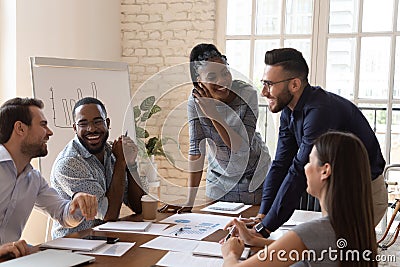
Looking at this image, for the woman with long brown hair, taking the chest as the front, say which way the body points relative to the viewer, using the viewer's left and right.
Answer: facing away from the viewer and to the left of the viewer

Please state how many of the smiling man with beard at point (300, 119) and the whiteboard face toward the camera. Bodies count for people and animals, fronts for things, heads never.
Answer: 1

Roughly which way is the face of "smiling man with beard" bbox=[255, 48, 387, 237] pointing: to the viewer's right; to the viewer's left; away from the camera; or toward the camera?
to the viewer's left

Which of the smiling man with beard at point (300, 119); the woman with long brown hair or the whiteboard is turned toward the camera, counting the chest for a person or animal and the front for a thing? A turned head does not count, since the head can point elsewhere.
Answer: the whiteboard

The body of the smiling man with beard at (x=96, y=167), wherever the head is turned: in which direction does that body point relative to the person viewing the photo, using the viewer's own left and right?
facing the viewer and to the right of the viewer

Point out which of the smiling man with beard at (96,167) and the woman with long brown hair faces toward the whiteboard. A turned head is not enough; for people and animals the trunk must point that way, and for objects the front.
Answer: the woman with long brown hair

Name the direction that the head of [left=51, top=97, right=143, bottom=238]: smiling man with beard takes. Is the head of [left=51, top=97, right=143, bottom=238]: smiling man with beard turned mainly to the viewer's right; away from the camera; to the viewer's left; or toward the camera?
toward the camera

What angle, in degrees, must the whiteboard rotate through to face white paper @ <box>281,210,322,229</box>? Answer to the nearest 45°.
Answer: approximately 45° to its left

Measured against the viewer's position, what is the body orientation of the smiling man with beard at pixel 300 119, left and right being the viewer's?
facing to the left of the viewer

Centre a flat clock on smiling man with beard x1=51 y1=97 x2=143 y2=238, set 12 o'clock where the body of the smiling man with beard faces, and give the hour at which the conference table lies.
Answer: The conference table is roughly at 1 o'clock from the smiling man with beard.

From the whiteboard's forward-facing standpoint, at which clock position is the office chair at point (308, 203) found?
The office chair is roughly at 10 o'clock from the whiteboard.

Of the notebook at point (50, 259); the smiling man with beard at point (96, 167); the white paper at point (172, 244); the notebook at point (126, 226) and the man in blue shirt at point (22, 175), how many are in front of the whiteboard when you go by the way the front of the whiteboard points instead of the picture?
5

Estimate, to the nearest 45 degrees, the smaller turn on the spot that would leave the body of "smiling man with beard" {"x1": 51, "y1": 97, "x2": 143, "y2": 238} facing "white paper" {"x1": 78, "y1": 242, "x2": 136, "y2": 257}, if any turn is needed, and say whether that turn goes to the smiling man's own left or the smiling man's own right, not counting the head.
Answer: approximately 45° to the smiling man's own right

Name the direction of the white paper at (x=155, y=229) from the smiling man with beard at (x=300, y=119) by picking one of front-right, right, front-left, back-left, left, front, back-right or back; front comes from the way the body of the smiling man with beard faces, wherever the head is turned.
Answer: front

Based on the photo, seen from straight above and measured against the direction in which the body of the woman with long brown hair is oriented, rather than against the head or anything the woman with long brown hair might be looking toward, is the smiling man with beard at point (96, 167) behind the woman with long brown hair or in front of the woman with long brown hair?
in front

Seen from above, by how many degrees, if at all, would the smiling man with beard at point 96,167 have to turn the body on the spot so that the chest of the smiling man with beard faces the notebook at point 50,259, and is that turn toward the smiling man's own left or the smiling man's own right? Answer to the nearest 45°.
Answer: approximately 45° to the smiling man's own right

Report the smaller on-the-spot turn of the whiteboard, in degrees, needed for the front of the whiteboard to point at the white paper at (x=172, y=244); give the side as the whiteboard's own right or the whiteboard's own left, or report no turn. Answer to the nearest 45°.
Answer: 0° — it already faces it

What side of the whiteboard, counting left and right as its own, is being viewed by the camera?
front

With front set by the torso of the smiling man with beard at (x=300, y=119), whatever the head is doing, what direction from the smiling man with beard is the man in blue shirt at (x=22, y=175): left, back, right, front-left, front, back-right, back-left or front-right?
front

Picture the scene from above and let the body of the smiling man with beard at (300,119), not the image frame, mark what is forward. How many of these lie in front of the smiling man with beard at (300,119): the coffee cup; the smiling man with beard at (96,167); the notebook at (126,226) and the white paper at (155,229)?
4
